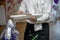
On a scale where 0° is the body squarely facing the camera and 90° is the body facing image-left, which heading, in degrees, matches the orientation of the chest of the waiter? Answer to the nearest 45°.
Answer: approximately 45°
